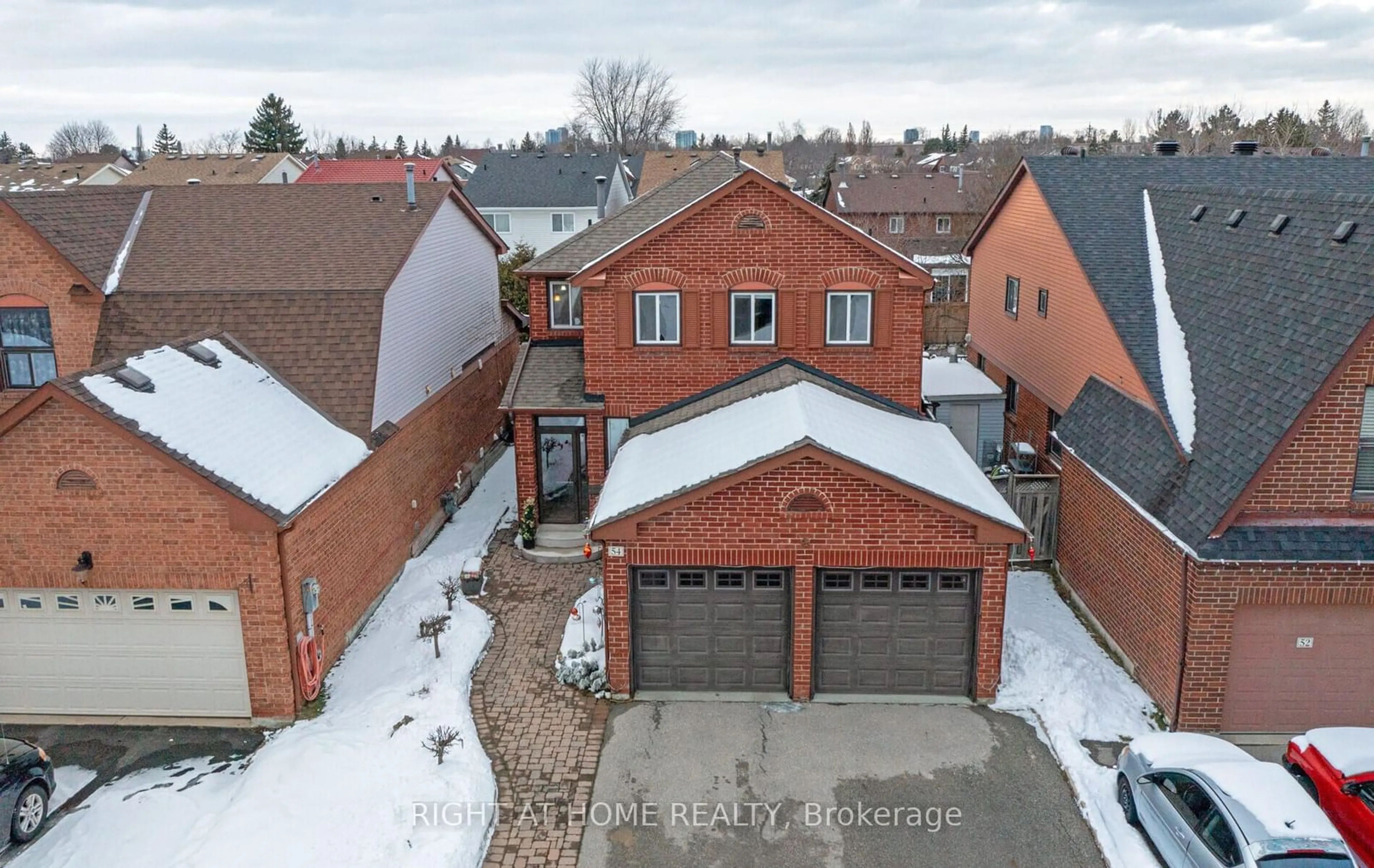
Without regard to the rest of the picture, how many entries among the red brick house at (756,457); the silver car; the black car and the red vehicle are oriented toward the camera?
1

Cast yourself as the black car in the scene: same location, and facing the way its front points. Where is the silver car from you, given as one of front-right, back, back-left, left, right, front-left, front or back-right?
right

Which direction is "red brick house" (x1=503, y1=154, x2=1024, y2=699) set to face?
toward the camera

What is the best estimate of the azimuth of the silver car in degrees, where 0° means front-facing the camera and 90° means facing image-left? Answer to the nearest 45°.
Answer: approximately 135°

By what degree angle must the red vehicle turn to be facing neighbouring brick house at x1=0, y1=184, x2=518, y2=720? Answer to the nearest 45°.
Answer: approximately 45° to its left

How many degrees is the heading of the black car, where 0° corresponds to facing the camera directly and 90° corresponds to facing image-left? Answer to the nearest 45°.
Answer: approximately 225°

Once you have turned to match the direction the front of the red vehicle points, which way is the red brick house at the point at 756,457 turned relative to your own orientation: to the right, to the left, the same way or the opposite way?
the opposite way

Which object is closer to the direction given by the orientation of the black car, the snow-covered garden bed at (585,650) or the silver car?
the snow-covered garden bed

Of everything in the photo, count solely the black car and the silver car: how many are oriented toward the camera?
0

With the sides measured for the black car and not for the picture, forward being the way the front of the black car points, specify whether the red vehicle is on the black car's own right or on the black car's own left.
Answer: on the black car's own right

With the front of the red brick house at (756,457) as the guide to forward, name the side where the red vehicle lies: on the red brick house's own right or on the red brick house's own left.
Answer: on the red brick house's own left

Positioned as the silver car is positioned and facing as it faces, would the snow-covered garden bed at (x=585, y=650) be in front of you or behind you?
in front

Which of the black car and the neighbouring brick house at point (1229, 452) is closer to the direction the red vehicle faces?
the neighbouring brick house

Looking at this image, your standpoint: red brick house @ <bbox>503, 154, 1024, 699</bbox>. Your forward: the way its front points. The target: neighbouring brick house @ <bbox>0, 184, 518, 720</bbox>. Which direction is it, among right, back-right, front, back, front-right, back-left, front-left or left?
right
